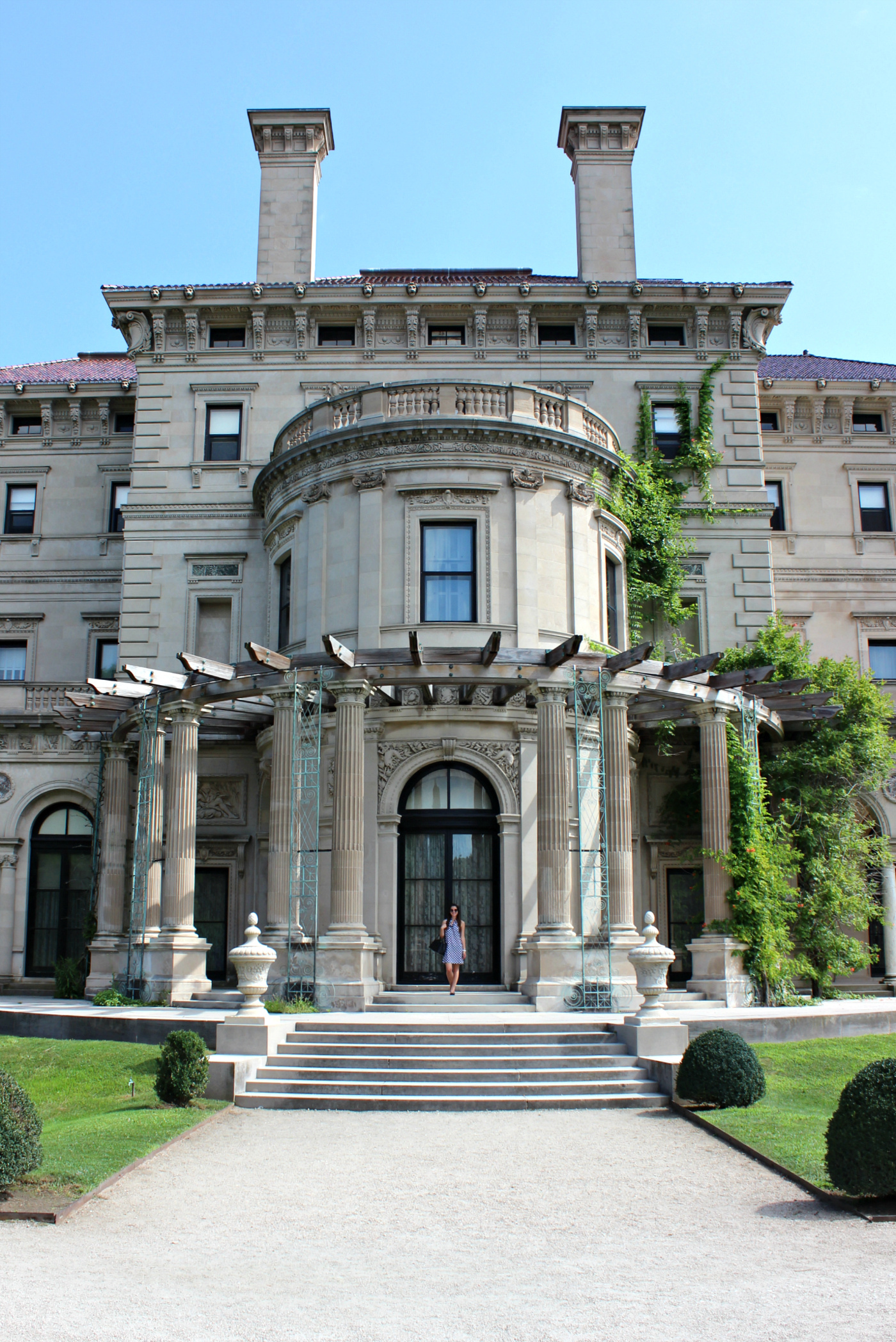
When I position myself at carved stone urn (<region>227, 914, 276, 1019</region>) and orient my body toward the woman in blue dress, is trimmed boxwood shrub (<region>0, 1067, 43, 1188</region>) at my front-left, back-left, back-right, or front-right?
back-right

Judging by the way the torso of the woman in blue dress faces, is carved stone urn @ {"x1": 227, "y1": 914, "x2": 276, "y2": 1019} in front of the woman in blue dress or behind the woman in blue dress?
in front

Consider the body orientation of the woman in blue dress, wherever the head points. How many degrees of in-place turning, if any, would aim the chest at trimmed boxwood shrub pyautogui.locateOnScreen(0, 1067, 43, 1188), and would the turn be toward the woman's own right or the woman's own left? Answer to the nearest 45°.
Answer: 0° — they already face it

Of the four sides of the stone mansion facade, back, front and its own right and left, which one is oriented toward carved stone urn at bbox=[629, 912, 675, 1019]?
front

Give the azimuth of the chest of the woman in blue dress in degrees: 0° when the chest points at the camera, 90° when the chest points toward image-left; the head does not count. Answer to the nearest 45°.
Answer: approximately 0°

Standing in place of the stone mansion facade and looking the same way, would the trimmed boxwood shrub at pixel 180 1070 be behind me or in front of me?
in front

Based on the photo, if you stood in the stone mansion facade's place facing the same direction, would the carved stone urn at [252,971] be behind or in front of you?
in front

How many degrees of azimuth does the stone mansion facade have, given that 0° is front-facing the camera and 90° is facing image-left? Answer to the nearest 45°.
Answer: approximately 0°
